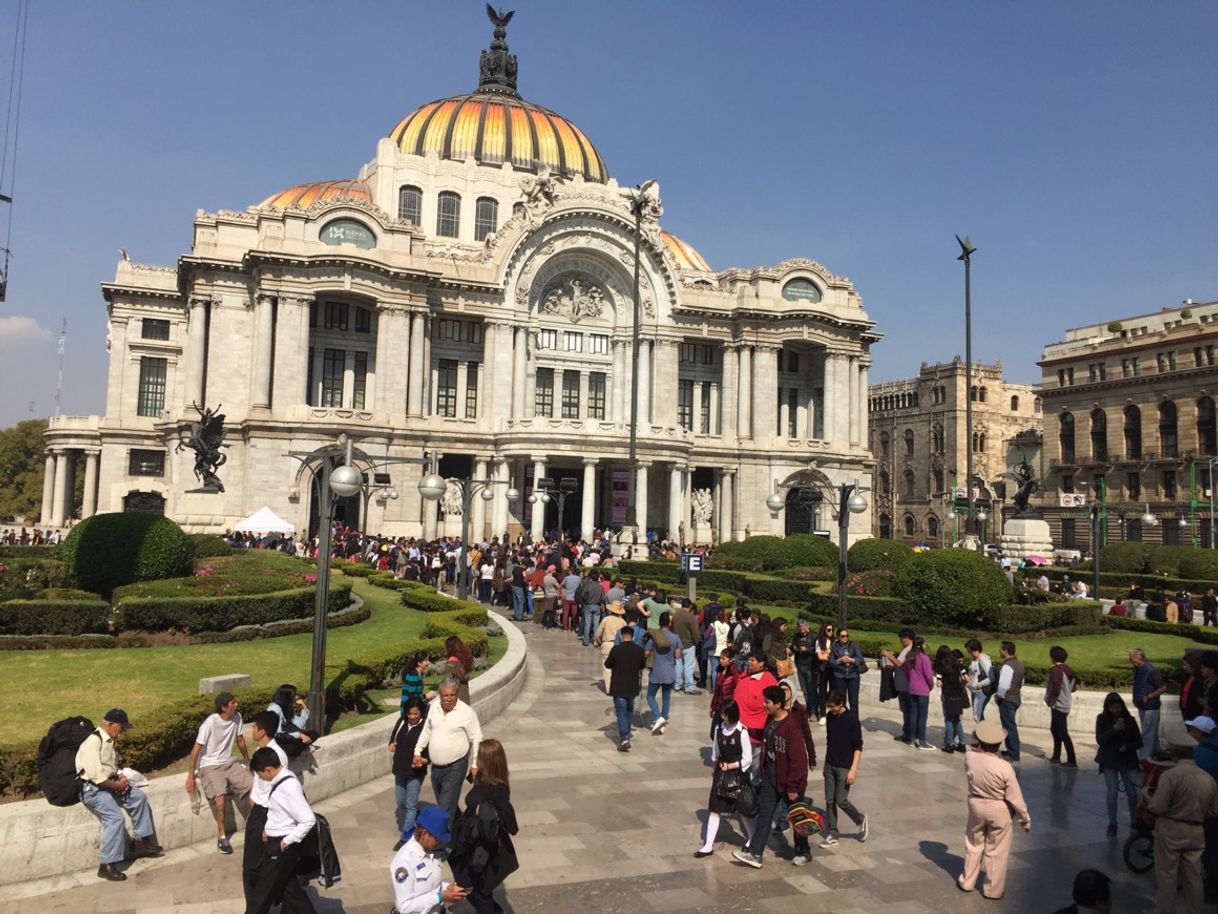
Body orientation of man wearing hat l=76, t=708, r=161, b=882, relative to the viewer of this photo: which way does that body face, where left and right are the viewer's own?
facing to the right of the viewer

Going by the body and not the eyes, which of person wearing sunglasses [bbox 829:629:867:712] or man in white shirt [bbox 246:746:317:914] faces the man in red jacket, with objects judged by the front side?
the person wearing sunglasses

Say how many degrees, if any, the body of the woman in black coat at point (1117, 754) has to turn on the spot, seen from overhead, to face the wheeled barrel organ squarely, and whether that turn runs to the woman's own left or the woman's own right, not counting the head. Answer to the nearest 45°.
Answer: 0° — they already face it
